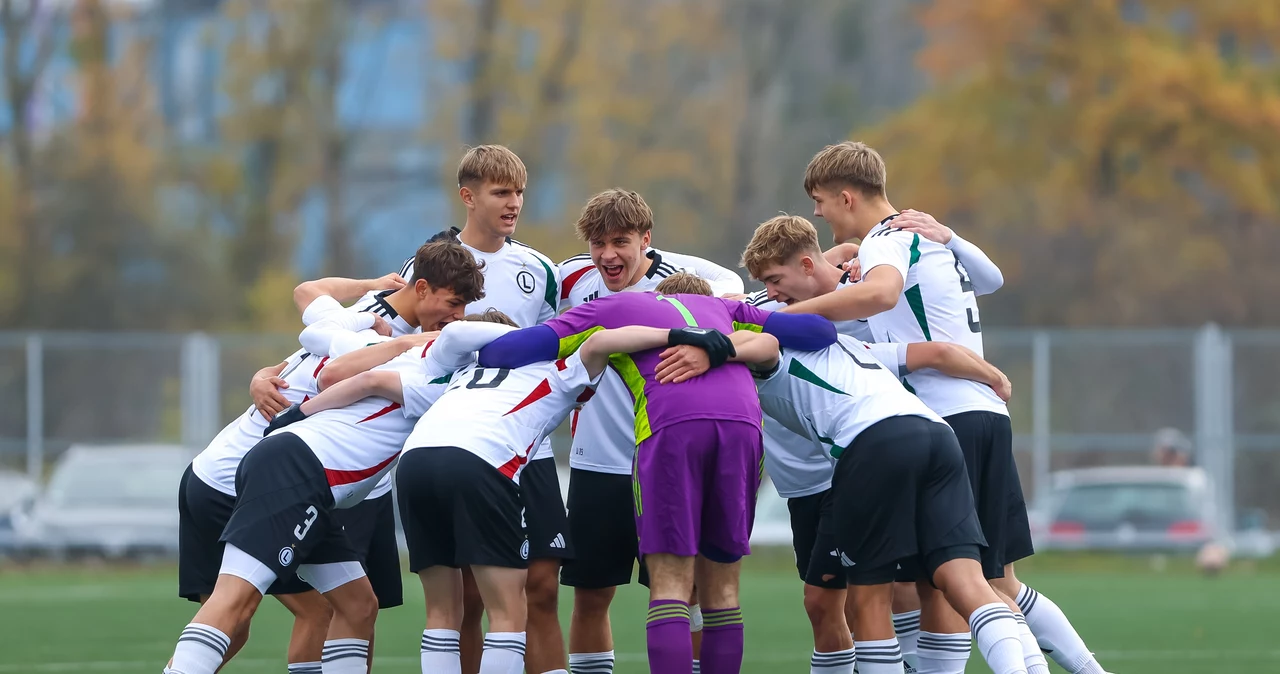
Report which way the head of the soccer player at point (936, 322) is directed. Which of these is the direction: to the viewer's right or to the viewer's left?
to the viewer's left

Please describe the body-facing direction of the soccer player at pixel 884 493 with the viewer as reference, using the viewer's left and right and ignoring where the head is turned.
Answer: facing away from the viewer and to the left of the viewer

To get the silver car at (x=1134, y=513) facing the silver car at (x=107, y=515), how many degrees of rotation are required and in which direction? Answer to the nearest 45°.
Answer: approximately 90° to its left

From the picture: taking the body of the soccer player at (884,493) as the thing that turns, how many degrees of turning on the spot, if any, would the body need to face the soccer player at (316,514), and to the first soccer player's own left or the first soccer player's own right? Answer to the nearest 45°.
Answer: approximately 45° to the first soccer player's own left

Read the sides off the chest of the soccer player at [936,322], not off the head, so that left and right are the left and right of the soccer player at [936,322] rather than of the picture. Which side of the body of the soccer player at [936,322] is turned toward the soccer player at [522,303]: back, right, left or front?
front

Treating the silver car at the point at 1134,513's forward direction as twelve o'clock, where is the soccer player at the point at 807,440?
The soccer player is roughly at 6 o'clock from the silver car.

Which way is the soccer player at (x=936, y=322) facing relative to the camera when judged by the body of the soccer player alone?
to the viewer's left

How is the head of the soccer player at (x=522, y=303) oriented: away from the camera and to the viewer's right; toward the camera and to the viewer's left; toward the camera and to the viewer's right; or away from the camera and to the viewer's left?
toward the camera and to the viewer's right

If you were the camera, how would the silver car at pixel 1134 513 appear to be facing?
facing away from the viewer

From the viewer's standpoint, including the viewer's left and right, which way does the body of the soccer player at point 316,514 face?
facing to the right of the viewer
